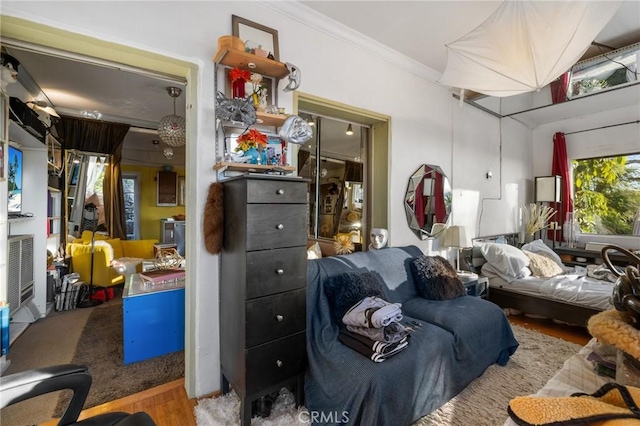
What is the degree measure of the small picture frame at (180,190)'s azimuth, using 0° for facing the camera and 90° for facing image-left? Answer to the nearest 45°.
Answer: approximately 0°

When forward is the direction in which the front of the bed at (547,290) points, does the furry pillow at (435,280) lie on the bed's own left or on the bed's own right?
on the bed's own right

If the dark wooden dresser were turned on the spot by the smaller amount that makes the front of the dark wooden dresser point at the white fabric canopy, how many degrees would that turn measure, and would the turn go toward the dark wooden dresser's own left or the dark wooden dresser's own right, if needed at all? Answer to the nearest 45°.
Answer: approximately 45° to the dark wooden dresser's own left

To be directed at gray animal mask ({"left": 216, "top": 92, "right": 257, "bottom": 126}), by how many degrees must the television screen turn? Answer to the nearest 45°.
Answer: approximately 45° to its right

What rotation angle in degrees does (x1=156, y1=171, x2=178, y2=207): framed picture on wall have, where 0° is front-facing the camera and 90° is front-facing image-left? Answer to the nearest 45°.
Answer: approximately 0°

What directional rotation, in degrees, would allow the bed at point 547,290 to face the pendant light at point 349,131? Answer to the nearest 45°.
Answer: approximately 90° to its right
